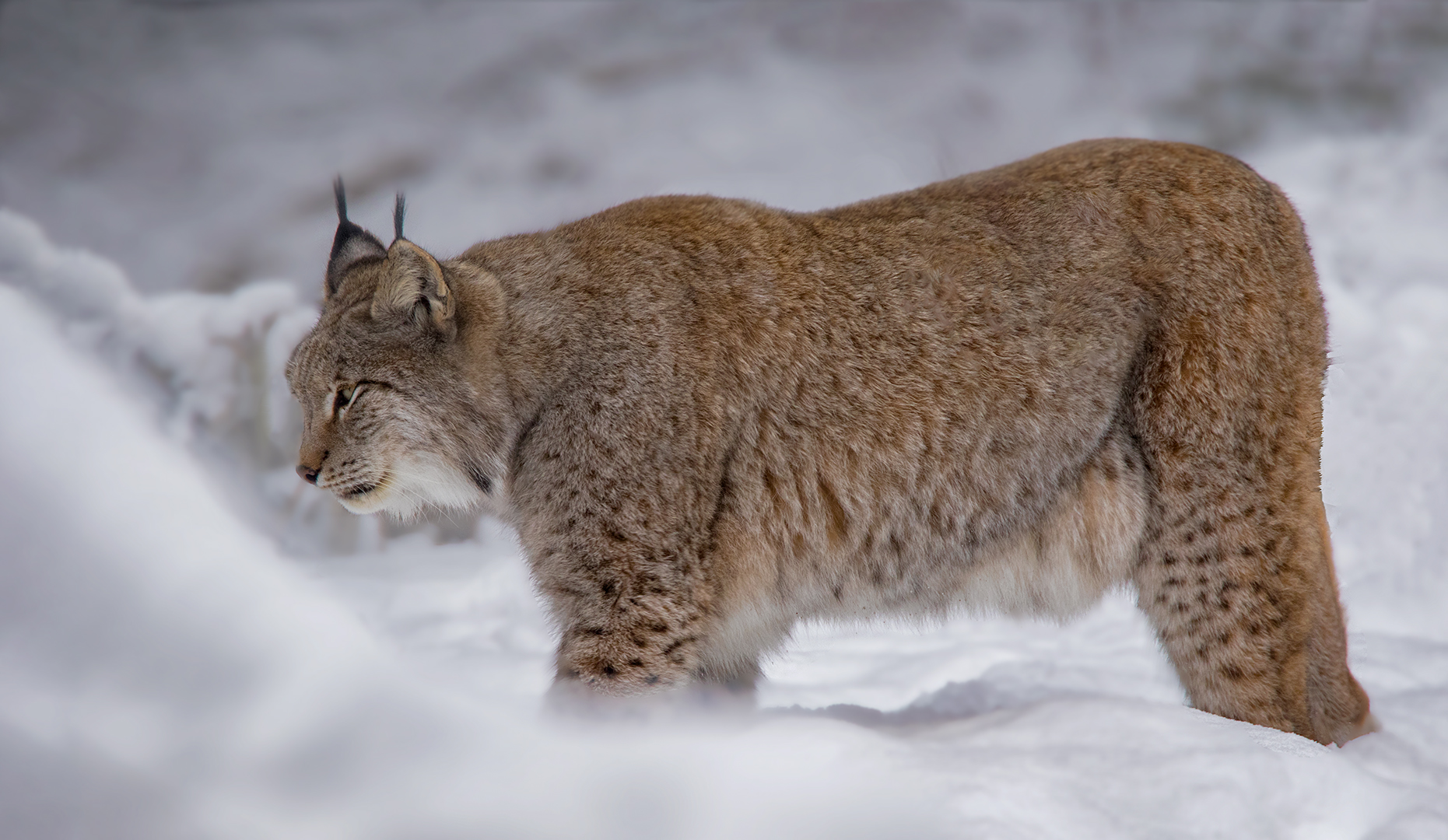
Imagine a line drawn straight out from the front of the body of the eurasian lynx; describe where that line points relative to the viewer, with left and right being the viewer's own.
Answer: facing to the left of the viewer
